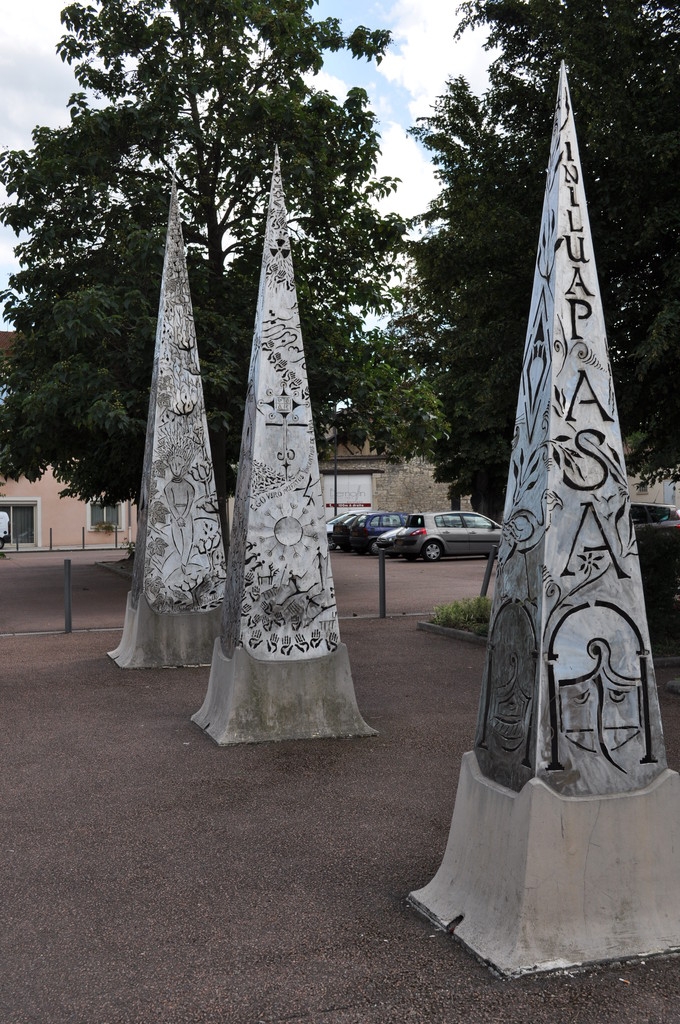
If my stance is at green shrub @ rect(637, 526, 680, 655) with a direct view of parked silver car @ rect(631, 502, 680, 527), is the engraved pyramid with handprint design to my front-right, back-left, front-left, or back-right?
back-left

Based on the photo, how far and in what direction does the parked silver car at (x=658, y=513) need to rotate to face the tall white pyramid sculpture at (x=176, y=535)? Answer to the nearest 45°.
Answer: approximately 90° to its left

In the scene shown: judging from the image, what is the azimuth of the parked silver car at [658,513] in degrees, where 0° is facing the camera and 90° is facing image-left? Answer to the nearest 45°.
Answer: approximately 90°

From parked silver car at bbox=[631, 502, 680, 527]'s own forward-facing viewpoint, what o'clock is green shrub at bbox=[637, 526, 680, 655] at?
The green shrub is roughly at 9 o'clock from the parked silver car.

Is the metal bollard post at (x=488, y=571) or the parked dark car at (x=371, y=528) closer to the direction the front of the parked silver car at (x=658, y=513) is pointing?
the parked dark car
